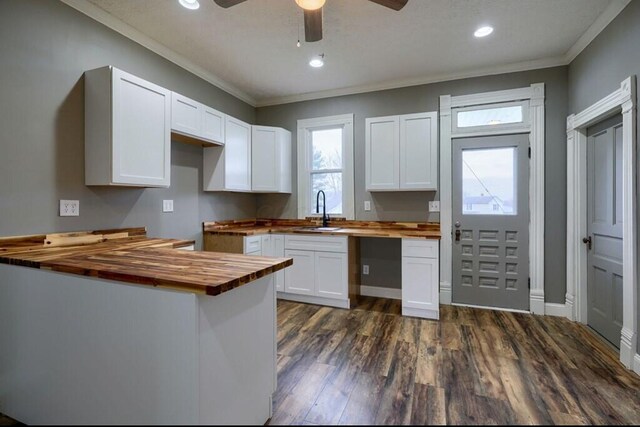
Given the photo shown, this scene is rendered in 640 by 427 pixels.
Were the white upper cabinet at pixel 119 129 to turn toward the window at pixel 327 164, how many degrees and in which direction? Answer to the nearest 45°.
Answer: approximately 45° to its left

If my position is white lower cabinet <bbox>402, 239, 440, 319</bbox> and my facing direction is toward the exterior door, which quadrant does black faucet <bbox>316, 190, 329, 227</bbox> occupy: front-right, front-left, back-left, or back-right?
back-left

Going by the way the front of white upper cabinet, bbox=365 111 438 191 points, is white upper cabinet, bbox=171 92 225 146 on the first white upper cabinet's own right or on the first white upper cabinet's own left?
on the first white upper cabinet's own right

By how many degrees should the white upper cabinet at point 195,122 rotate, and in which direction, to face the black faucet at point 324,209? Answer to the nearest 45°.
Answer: approximately 45° to its left

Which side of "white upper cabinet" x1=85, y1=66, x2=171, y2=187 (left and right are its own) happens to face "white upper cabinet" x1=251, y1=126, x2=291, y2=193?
left

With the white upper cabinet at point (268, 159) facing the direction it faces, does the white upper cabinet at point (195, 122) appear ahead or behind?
ahead

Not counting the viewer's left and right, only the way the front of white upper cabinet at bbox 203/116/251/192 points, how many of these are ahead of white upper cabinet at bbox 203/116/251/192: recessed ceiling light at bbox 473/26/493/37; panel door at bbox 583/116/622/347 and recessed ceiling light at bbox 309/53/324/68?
3

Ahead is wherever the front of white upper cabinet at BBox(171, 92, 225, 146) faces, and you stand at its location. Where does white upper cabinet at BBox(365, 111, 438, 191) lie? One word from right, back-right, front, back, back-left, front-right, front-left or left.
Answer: front-left

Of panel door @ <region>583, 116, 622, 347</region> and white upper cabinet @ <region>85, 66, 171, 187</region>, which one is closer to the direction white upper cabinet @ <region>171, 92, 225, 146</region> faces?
the panel door

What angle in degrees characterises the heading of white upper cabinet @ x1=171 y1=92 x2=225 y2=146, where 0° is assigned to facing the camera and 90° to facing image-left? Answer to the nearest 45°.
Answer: approximately 315°

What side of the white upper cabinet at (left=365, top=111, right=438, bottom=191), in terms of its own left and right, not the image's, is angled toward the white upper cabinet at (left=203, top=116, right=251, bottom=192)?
right

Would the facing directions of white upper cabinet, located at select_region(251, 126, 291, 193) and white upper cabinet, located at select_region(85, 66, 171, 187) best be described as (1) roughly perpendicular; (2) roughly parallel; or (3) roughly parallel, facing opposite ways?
roughly perpendicular

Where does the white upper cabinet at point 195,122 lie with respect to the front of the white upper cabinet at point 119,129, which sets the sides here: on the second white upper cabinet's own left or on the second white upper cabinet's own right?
on the second white upper cabinet's own left

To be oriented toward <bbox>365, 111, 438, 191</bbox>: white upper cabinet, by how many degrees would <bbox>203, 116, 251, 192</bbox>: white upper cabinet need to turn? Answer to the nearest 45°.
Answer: approximately 45° to its left

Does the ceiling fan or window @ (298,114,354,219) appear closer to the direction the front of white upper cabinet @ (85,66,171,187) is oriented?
the ceiling fan

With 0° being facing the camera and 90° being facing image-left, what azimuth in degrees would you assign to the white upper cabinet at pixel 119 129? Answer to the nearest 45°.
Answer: approximately 315°

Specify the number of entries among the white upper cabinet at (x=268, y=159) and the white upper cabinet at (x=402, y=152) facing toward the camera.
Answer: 2

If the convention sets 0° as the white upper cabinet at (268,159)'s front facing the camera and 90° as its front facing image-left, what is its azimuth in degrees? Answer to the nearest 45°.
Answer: approximately 0°

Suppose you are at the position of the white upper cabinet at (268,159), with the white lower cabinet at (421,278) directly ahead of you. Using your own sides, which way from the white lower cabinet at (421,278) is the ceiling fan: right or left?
right

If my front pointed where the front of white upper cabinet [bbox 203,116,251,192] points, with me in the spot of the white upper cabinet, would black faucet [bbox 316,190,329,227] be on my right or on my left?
on my left

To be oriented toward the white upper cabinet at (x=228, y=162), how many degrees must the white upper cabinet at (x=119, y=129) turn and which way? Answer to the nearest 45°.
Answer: approximately 90° to its left
